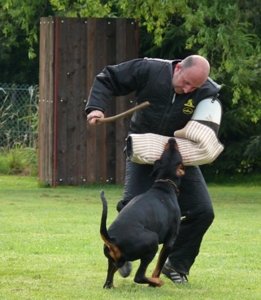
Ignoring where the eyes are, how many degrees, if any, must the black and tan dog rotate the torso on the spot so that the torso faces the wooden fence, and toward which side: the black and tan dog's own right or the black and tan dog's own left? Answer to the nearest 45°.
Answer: approximately 45° to the black and tan dog's own left

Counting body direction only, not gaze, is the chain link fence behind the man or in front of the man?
behind

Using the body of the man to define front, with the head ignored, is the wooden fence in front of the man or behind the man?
behind

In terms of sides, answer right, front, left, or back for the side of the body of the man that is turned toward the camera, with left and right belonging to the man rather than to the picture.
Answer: front

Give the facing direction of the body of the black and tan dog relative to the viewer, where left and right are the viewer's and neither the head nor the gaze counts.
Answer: facing away from the viewer and to the right of the viewer

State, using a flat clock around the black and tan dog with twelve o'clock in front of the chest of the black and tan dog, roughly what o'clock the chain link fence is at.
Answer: The chain link fence is roughly at 10 o'clock from the black and tan dog.
